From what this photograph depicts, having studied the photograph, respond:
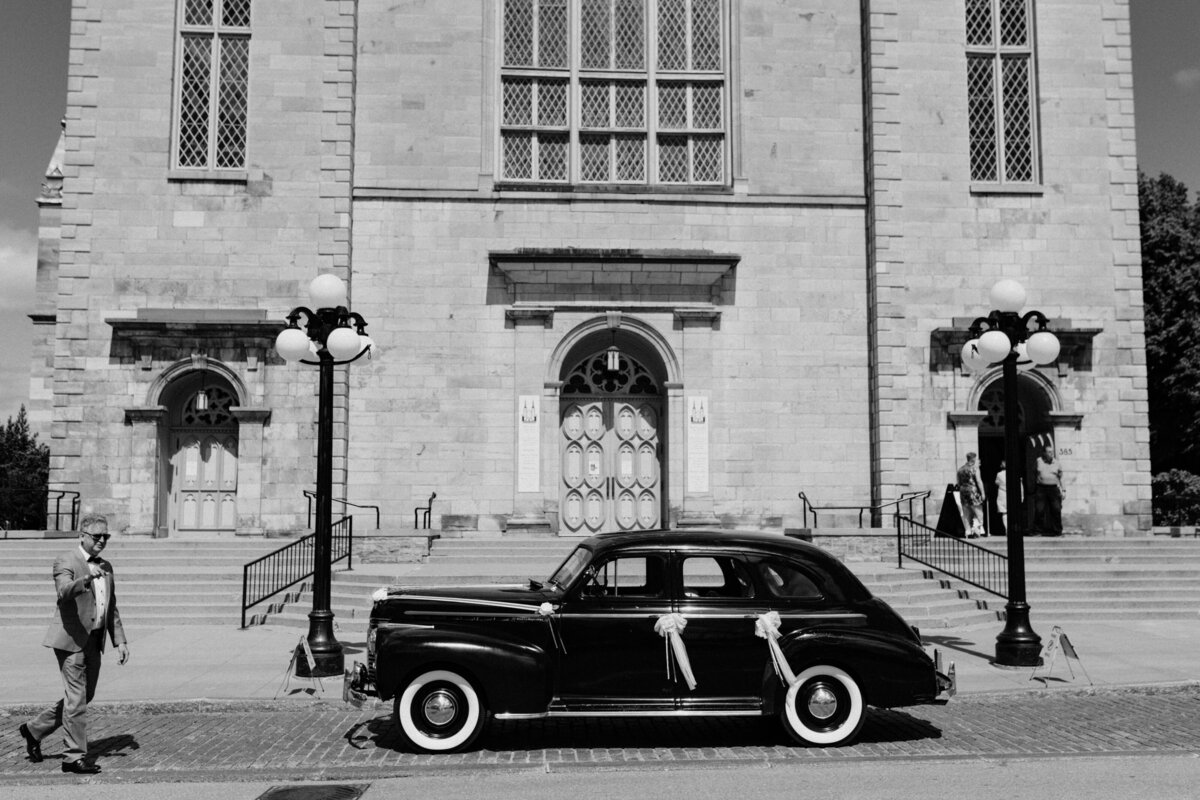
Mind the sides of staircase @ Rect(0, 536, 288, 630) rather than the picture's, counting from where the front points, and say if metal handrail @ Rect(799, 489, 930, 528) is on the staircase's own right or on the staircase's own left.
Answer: on the staircase's own left

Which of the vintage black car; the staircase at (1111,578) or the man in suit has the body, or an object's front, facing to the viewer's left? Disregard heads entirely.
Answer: the vintage black car

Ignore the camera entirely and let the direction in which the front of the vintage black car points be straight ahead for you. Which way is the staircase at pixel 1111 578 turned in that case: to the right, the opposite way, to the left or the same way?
to the left

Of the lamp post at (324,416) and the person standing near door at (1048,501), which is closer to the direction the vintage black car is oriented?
the lamp post

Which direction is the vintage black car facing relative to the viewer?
to the viewer's left

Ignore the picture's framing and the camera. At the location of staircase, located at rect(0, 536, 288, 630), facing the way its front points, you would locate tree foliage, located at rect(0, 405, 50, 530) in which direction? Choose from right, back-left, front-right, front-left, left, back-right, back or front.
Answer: back

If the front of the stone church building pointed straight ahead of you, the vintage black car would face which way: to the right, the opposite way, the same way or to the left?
to the right

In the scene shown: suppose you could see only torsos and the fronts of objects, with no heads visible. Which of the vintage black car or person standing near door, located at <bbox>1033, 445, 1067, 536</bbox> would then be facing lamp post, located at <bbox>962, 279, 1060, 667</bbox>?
the person standing near door

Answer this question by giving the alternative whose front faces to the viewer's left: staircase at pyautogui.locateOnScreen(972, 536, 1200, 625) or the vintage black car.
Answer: the vintage black car
